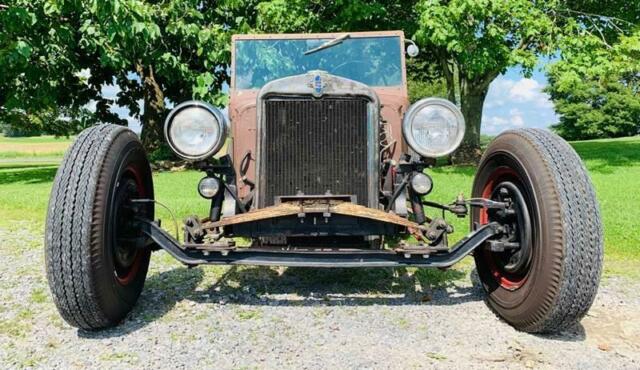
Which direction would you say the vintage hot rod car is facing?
toward the camera

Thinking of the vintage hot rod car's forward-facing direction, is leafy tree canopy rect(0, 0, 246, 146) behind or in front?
behind
